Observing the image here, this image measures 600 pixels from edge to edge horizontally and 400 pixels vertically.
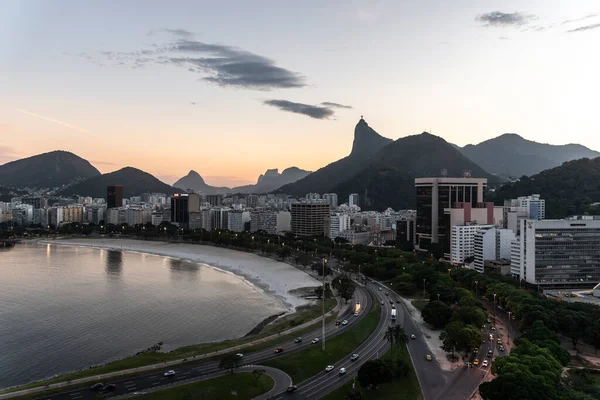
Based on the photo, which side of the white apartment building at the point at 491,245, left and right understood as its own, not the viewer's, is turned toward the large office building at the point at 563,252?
left

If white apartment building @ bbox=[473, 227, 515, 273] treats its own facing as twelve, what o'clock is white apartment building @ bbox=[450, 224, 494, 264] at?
white apartment building @ bbox=[450, 224, 494, 264] is roughly at 3 o'clock from white apartment building @ bbox=[473, 227, 515, 273].

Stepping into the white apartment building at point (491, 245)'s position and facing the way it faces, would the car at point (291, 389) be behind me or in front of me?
in front

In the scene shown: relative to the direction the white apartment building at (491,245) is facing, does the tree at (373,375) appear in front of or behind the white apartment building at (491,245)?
in front

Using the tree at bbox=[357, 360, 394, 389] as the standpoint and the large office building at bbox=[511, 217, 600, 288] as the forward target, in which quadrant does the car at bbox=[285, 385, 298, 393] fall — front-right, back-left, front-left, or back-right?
back-left

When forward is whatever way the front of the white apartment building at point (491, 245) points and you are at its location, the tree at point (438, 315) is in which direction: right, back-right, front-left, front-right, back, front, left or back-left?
front-left

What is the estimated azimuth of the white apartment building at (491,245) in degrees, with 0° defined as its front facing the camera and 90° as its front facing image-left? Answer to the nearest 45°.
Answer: approximately 45°
